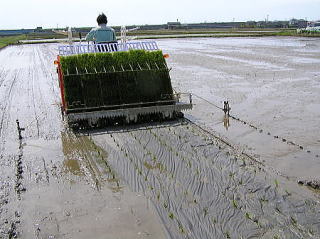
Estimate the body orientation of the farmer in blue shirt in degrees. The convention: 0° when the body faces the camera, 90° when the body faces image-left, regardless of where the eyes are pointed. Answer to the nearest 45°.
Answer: approximately 180°
